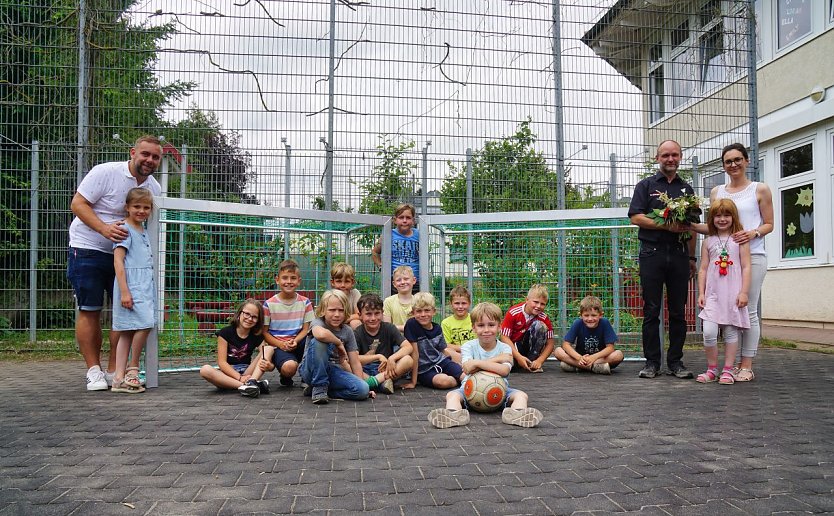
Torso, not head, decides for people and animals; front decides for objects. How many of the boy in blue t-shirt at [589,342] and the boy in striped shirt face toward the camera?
2

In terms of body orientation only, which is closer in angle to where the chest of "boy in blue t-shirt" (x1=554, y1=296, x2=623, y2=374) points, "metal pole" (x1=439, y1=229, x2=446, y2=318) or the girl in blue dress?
the girl in blue dress

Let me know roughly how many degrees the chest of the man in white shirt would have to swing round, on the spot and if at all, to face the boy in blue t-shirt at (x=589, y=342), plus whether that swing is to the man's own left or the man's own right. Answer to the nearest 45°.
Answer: approximately 45° to the man's own left

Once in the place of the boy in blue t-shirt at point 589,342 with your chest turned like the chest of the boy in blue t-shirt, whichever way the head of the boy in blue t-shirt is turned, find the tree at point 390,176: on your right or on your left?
on your right

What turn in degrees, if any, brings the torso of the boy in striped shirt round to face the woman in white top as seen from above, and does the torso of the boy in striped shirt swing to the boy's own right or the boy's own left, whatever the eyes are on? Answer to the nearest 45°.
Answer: approximately 90° to the boy's own left

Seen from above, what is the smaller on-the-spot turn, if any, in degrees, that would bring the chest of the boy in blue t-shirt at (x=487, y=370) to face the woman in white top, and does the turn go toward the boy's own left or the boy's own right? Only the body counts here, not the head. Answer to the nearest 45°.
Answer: approximately 135° to the boy's own left

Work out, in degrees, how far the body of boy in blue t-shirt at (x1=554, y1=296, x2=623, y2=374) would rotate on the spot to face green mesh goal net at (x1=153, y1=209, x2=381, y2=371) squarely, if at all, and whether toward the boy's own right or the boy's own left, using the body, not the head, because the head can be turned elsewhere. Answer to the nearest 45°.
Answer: approximately 90° to the boy's own right

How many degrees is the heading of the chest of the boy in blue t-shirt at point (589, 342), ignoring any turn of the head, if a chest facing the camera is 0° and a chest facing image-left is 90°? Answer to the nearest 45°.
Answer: approximately 0°

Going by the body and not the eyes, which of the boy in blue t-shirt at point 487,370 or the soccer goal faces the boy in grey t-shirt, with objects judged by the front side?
the soccer goal

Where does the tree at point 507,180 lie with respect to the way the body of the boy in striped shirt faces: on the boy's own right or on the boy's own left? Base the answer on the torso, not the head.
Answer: on the boy's own left
